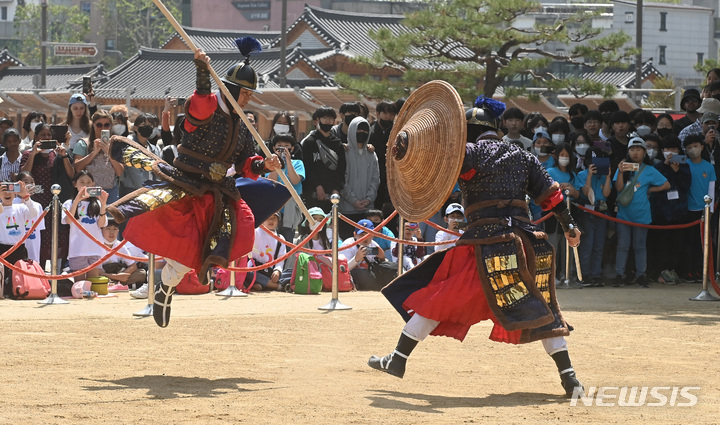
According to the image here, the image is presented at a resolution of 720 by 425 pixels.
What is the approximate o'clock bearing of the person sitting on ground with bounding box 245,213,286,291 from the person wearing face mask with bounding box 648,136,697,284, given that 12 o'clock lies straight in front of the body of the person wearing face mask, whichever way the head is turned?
The person sitting on ground is roughly at 2 o'clock from the person wearing face mask.

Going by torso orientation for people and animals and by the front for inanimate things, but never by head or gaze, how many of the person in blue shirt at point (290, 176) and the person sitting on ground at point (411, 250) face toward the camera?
2

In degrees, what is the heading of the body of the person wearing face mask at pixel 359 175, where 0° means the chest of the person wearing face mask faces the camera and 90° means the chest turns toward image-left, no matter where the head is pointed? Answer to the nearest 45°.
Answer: approximately 0°

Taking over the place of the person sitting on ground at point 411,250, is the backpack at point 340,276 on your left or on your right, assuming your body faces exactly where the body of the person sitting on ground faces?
on your right

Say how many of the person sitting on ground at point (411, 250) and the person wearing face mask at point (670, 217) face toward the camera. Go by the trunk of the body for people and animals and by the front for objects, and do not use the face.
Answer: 2

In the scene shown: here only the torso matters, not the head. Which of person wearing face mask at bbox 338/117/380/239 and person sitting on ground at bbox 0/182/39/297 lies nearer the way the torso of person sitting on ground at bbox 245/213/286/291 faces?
the person sitting on ground

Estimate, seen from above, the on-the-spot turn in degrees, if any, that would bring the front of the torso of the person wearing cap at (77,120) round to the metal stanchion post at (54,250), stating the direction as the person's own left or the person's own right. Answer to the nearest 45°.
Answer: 0° — they already face it
